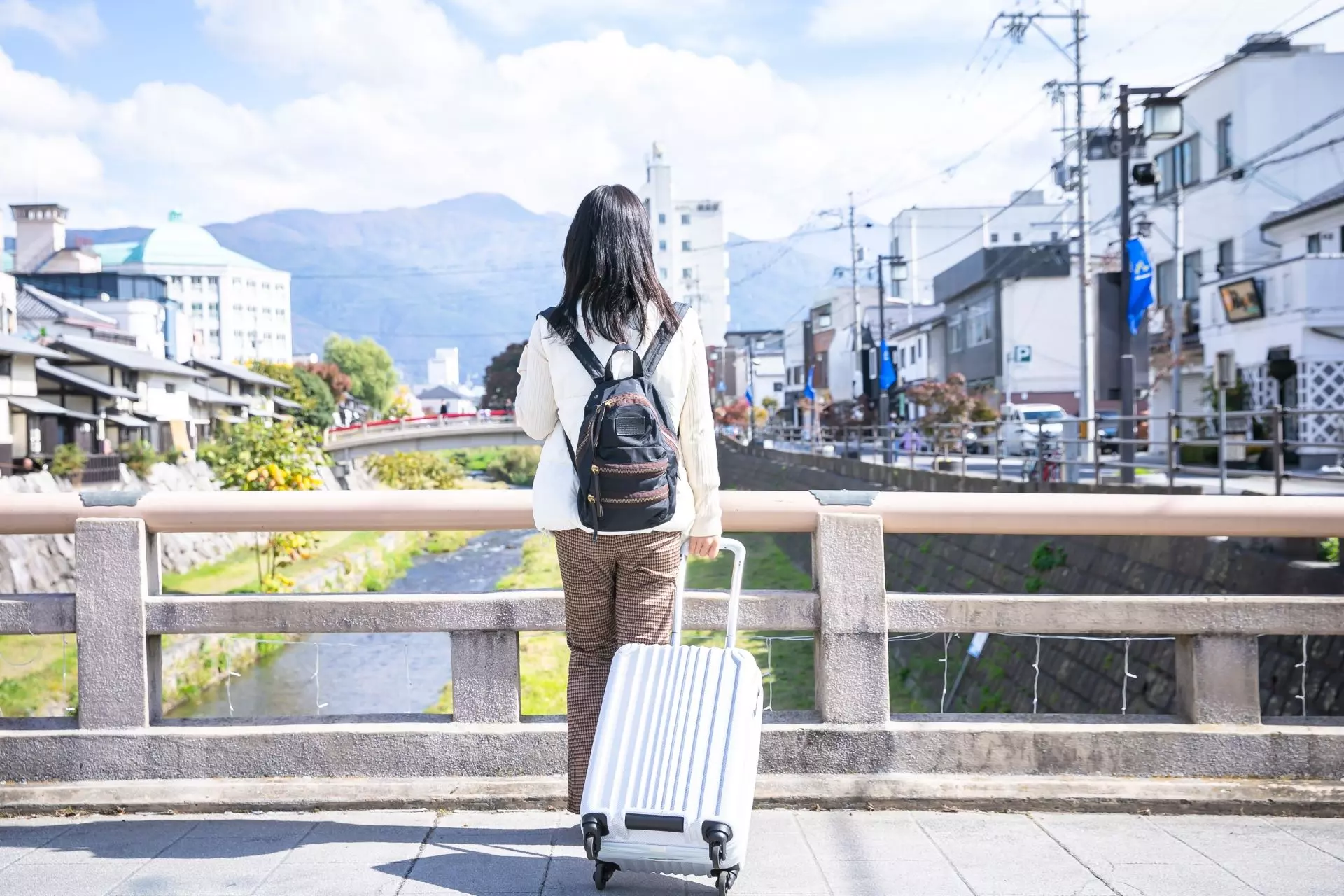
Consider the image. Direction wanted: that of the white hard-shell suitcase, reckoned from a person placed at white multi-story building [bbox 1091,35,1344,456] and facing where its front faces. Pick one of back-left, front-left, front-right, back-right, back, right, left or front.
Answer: front-left

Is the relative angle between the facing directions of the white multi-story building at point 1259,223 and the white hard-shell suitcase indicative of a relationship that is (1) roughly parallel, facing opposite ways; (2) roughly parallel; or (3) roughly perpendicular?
roughly perpendicular

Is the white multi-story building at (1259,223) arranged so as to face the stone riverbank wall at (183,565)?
yes

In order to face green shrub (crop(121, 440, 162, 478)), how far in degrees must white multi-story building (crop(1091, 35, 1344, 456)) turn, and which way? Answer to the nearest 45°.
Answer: approximately 45° to its right

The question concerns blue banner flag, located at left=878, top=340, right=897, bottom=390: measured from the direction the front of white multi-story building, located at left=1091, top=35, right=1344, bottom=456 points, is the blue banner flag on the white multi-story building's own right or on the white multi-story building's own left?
on the white multi-story building's own right

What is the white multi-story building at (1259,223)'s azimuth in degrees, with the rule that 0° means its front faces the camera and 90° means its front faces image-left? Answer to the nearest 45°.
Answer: approximately 45°
